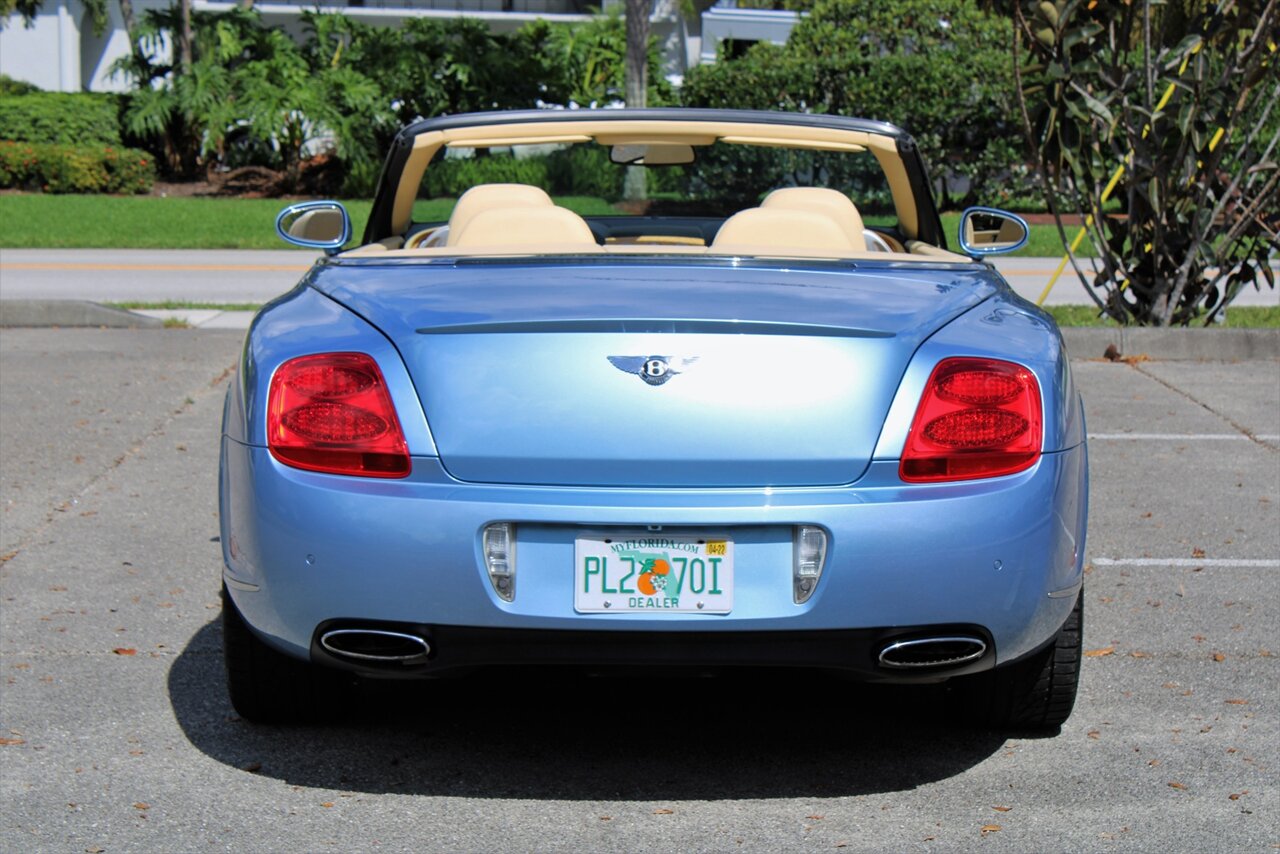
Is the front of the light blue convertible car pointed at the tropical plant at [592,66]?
yes

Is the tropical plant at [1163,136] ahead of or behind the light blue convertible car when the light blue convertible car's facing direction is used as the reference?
ahead

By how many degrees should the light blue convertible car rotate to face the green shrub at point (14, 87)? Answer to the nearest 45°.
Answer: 0° — it already faces it

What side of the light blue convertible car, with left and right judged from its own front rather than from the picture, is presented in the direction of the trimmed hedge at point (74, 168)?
front

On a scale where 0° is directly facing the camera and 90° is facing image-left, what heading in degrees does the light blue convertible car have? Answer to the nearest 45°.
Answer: approximately 180°

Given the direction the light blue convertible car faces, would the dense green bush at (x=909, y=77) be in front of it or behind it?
in front

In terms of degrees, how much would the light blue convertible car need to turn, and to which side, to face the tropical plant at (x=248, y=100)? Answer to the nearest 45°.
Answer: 0° — it already faces it

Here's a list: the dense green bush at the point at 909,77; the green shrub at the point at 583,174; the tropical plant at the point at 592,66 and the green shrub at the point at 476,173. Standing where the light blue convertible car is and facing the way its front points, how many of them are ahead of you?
4

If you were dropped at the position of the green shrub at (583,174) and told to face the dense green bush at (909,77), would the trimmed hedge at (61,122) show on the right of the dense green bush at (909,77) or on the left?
left

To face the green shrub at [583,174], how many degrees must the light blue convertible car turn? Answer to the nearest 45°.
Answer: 0° — it already faces it
